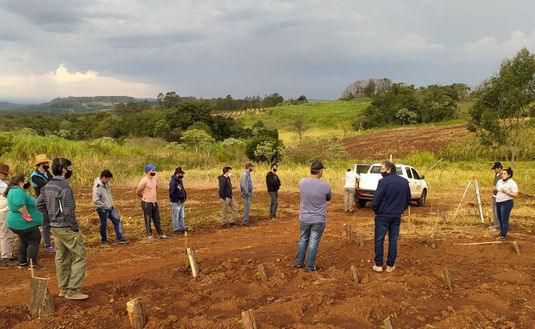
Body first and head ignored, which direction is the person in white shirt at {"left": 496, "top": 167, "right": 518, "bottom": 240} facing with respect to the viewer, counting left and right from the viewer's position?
facing the viewer and to the left of the viewer

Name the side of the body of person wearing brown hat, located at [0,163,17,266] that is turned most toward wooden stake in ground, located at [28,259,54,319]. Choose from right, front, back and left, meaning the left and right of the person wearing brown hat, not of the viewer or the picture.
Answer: right

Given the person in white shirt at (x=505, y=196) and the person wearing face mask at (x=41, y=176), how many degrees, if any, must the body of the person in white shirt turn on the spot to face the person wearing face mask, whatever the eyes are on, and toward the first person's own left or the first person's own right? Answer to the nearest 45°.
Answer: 0° — they already face them

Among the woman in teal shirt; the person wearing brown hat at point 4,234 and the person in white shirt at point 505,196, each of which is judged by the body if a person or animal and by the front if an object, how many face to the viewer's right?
2

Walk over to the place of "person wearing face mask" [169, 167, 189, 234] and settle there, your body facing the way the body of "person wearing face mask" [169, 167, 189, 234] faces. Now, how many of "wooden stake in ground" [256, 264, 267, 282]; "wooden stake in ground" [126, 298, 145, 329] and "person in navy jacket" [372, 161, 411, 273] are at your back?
0

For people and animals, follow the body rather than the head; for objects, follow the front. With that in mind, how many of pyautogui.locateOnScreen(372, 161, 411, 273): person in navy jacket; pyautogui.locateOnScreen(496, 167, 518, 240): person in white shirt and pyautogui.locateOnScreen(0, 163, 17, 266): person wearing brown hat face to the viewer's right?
1

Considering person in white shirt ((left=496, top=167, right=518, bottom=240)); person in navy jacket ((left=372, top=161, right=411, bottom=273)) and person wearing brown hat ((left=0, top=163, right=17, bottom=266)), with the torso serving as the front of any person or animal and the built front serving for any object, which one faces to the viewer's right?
the person wearing brown hat

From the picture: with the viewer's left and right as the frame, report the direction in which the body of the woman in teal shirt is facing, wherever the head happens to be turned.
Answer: facing to the right of the viewer

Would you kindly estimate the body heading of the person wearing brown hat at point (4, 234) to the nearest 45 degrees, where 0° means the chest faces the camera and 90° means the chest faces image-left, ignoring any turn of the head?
approximately 270°

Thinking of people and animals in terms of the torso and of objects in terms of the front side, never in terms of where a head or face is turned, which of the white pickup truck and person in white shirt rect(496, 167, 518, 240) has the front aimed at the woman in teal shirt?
the person in white shirt

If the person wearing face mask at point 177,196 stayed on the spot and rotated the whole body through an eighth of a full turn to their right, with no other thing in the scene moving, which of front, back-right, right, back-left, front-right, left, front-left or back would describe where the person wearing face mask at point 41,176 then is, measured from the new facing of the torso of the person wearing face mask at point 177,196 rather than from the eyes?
front-right

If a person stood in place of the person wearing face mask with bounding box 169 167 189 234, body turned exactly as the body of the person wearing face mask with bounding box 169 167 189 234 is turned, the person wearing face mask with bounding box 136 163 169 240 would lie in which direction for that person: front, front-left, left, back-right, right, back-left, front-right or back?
right

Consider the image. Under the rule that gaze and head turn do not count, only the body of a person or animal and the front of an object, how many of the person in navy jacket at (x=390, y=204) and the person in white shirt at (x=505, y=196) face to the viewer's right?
0
